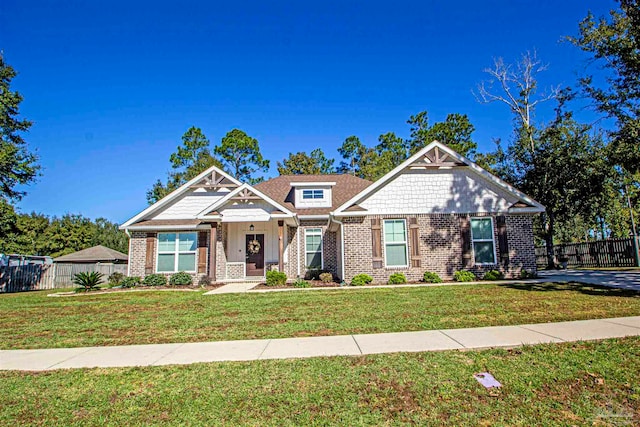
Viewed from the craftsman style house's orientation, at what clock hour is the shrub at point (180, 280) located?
The shrub is roughly at 3 o'clock from the craftsman style house.

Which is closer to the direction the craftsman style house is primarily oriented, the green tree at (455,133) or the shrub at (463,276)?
the shrub

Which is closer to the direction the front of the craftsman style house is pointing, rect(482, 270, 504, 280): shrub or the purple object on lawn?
the purple object on lawn

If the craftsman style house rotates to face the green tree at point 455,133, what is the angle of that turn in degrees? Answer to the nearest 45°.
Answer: approximately 135° to its left

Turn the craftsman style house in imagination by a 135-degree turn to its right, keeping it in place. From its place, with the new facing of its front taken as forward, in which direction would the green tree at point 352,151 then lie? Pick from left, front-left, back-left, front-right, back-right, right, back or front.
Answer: front-right

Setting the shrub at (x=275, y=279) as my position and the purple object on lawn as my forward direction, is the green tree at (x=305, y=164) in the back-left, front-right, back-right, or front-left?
back-left

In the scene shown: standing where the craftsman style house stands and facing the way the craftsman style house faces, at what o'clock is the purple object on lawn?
The purple object on lawn is roughly at 12 o'clock from the craftsman style house.

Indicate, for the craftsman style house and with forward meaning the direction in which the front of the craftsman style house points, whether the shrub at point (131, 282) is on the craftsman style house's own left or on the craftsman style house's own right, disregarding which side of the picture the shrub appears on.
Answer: on the craftsman style house's own right

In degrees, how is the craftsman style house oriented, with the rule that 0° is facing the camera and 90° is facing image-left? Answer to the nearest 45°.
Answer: approximately 0°

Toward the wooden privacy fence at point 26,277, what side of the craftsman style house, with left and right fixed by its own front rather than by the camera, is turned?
right

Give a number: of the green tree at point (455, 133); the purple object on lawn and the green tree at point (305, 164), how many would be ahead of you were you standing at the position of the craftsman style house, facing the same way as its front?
1
